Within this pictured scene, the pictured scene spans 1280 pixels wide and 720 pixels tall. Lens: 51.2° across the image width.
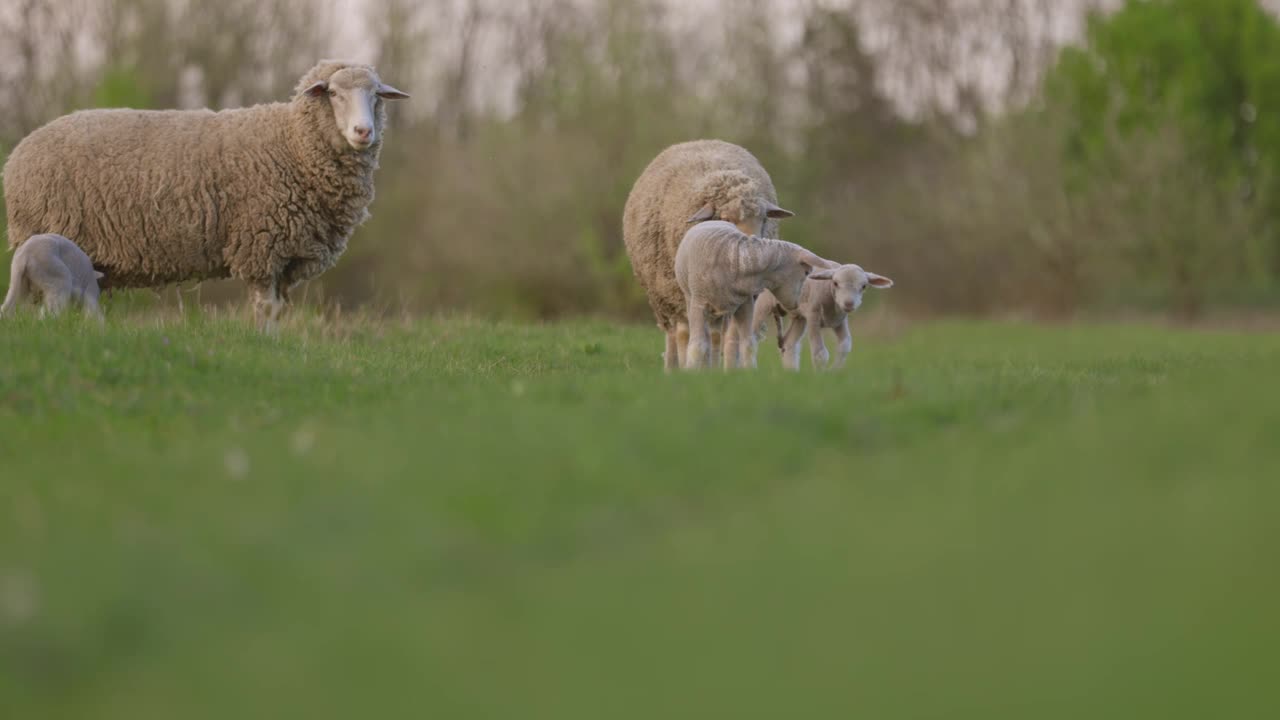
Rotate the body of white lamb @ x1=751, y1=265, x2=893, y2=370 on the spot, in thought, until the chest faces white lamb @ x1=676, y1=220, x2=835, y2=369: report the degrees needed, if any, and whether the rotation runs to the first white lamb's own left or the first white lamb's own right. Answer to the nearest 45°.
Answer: approximately 90° to the first white lamb's own right

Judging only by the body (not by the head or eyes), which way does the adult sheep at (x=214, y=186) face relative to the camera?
to the viewer's right

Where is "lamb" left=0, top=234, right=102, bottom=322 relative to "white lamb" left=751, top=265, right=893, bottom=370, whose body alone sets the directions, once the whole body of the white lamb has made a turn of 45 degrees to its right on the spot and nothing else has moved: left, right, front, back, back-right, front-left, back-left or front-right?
right

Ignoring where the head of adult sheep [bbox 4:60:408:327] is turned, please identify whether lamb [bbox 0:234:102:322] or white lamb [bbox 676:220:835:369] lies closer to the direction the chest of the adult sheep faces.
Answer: the white lamb

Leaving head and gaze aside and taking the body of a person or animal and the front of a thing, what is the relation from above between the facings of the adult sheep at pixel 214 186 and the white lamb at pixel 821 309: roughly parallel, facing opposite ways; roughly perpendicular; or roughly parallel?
roughly perpendicular
